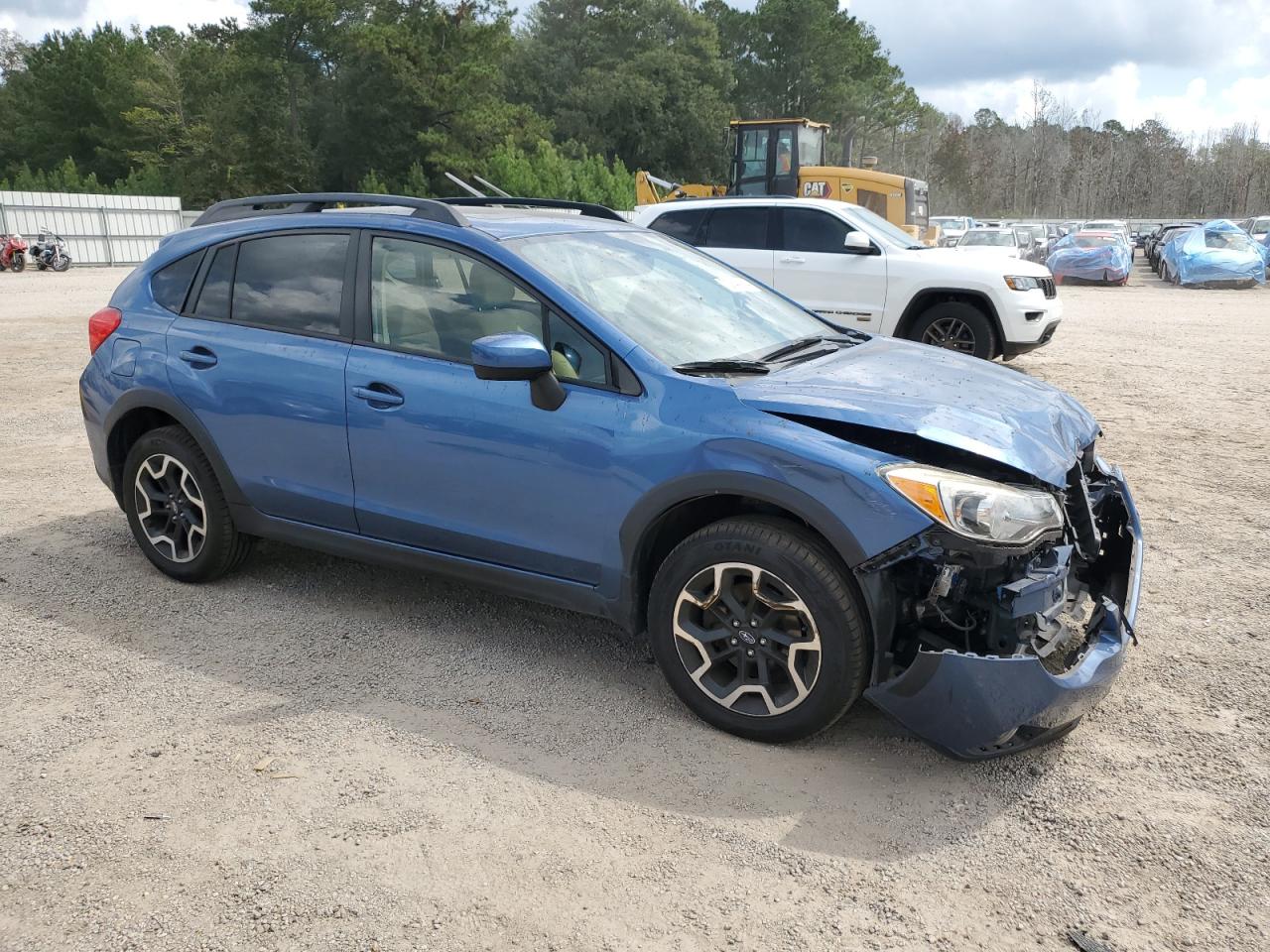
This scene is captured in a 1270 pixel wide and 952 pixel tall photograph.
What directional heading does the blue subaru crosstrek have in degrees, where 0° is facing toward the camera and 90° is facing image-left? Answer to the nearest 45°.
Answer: approximately 315°

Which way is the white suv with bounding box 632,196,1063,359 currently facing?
to the viewer's right

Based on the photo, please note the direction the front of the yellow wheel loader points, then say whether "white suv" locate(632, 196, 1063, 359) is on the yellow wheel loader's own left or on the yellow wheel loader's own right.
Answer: on the yellow wheel loader's own left

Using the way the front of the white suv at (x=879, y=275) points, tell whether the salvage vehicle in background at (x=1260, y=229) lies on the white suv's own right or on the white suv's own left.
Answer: on the white suv's own left

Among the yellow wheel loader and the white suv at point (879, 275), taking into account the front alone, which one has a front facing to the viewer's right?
the white suv

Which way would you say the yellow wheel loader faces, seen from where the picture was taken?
facing to the left of the viewer

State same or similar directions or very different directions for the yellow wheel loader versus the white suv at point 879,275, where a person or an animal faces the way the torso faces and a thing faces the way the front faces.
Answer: very different directions

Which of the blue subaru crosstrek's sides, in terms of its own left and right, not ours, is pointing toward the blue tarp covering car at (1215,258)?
left

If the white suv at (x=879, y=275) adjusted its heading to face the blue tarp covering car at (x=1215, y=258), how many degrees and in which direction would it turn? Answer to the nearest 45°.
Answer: approximately 45° to its left

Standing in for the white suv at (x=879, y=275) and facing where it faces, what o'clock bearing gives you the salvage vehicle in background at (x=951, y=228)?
The salvage vehicle in background is roughly at 9 o'clock from the white suv.

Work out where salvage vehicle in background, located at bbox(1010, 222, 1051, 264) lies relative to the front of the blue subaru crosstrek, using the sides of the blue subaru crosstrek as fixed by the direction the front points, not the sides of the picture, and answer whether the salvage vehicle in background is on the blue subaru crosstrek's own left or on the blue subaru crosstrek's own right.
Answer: on the blue subaru crosstrek's own left

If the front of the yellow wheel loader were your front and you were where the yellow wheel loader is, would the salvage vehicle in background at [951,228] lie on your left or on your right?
on your right
